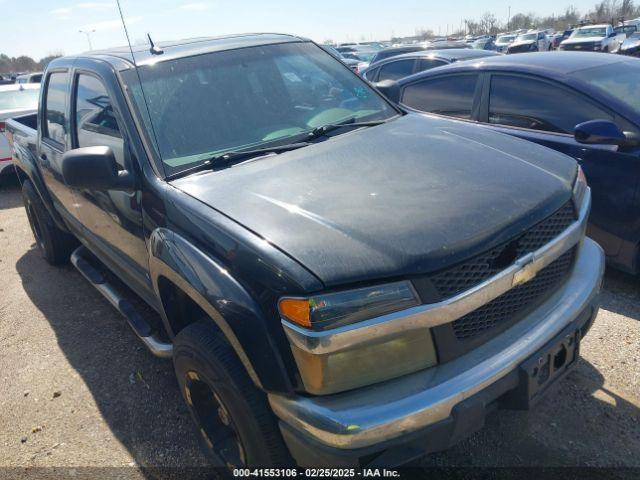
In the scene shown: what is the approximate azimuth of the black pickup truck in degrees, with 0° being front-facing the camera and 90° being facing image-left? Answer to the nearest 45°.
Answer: approximately 315°

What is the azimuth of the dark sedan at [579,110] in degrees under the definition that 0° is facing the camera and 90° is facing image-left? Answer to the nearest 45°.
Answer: approximately 315°

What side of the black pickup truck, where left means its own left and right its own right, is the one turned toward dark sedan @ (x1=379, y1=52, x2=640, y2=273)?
left

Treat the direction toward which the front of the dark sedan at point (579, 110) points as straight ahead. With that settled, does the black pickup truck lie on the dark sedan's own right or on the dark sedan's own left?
on the dark sedan's own right

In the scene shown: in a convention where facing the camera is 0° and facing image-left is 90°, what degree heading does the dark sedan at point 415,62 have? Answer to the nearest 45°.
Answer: approximately 315°

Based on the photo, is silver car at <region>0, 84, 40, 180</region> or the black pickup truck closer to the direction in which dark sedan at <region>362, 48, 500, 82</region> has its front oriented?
the black pickup truck

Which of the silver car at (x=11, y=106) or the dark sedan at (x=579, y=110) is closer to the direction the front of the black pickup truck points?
the dark sedan

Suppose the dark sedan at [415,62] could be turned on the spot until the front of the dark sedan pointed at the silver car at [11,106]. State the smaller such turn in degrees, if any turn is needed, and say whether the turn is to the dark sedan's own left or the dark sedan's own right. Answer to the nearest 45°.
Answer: approximately 135° to the dark sedan's own right

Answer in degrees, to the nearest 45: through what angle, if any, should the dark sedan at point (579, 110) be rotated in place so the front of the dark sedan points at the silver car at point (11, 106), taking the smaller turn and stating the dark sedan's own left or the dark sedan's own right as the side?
approximately 135° to the dark sedan's own right

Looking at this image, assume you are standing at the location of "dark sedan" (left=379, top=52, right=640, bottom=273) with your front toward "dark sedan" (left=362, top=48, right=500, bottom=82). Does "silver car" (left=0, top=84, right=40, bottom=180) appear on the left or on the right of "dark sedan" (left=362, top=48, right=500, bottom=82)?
left
